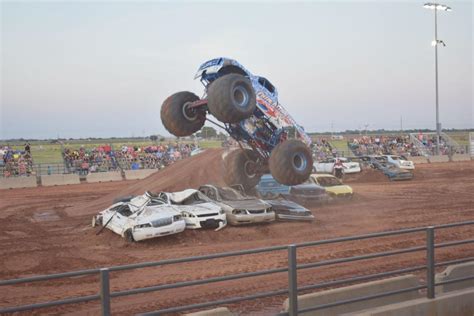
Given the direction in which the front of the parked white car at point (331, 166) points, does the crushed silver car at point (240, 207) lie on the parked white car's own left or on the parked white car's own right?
on the parked white car's own right

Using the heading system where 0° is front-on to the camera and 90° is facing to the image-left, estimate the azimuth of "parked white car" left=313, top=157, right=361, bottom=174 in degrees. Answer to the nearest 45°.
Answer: approximately 315°

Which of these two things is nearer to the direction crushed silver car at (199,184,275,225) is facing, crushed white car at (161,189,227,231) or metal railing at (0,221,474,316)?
the metal railing

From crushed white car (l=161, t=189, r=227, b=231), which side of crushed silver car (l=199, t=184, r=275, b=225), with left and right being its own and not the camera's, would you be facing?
right

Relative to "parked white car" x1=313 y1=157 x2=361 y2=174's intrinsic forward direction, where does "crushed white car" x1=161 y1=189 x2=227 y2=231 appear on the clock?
"crushed white car" x1=161 y1=189 x2=227 y2=231 is roughly at 2 o'clock from "parked white car" x1=313 y1=157 x2=361 y2=174.

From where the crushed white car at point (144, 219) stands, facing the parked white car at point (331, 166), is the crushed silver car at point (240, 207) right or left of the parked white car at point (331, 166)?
right

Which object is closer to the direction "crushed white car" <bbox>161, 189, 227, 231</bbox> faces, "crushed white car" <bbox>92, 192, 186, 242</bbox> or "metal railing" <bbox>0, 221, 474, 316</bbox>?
the metal railing

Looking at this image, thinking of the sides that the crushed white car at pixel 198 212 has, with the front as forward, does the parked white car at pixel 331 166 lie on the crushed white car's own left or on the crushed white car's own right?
on the crushed white car's own left
